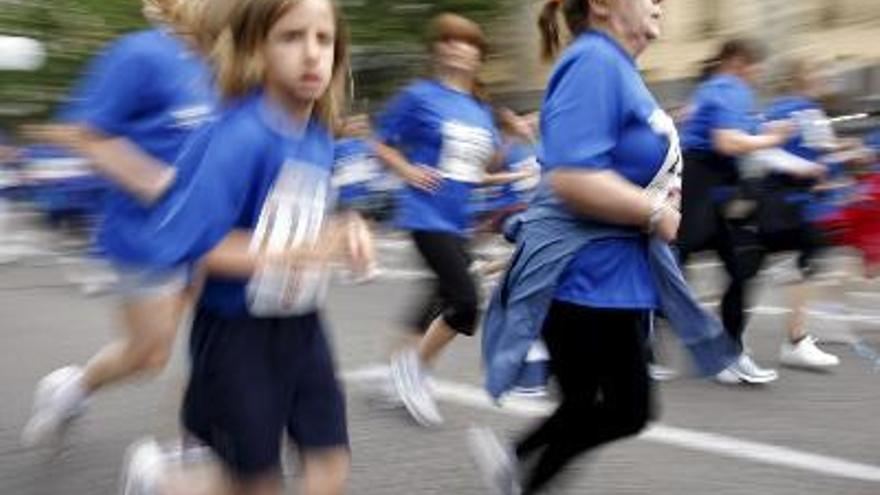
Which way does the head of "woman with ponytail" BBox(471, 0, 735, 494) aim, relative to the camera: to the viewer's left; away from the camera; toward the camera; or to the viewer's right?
to the viewer's right

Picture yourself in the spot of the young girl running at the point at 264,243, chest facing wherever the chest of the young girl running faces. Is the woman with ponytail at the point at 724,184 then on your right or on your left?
on your left

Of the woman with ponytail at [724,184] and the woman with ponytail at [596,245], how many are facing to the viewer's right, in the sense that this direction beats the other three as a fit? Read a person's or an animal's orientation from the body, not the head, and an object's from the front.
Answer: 2

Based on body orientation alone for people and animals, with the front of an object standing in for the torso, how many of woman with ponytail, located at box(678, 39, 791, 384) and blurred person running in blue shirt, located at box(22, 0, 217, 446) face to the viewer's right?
2

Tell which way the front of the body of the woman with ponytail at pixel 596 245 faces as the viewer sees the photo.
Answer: to the viewer's right

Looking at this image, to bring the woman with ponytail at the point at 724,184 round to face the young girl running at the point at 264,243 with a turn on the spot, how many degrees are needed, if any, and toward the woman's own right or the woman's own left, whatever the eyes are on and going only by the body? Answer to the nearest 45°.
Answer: approximately 90° to the woman's own right

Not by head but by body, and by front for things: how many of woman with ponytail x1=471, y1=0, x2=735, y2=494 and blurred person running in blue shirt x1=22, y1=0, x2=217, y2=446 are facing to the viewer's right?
2

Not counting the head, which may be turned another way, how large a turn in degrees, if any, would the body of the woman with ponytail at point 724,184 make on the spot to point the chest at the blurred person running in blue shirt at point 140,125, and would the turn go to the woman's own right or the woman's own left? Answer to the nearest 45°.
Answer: approximately 135° to the woman's own right

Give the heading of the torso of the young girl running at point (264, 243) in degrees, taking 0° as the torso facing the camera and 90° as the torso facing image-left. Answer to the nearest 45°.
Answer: approximately 315°

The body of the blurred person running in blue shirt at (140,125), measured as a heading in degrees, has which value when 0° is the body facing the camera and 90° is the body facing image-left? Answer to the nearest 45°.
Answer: approximately 270°

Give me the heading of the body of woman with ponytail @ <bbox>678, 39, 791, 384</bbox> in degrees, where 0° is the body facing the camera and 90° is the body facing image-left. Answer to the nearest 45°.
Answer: approximately 270°
